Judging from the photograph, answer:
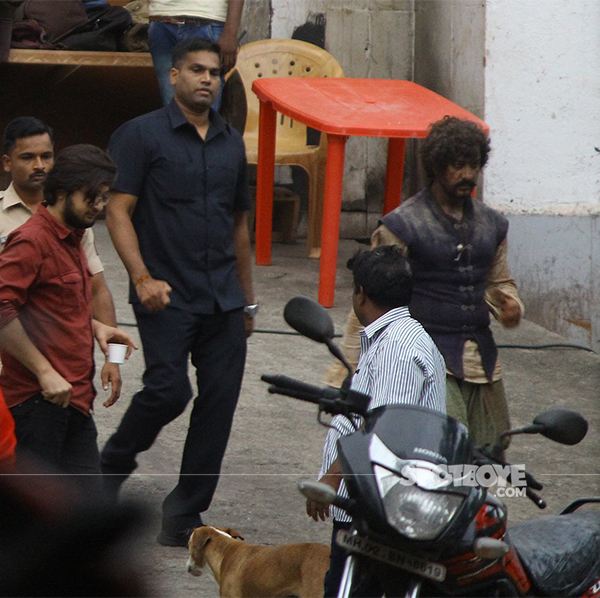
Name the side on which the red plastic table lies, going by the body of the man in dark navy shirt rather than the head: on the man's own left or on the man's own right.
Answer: on the man's own left

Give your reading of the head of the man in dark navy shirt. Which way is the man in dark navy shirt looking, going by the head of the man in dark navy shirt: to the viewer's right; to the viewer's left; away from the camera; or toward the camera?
toward the camera

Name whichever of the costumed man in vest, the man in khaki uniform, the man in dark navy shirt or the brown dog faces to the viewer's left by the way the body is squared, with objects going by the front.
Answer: the brown dog

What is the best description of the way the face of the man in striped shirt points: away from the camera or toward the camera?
away from the camera

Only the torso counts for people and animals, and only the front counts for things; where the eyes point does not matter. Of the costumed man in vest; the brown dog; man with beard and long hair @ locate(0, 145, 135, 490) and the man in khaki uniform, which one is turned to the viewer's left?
the brown dog

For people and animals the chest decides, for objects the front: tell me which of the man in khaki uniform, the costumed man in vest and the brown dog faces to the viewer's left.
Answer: the brown dog

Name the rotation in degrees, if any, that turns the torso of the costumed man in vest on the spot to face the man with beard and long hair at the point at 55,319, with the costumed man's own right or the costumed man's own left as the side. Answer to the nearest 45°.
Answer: approximately 90° to the costumed man's own right

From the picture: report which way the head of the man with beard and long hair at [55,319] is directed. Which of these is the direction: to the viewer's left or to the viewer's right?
to the viewer's right

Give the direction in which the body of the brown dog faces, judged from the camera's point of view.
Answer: to the viewer's left

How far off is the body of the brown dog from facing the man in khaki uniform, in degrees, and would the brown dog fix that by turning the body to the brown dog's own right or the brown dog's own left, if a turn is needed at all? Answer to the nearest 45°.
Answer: approximately 45° to the brown dog's own right

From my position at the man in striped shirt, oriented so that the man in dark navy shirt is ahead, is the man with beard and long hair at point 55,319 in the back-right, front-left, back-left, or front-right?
front-left

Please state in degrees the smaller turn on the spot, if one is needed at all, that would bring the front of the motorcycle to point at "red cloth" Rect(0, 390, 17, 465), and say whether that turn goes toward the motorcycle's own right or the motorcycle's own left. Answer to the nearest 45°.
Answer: approximately 45° to the motorcycle's own right

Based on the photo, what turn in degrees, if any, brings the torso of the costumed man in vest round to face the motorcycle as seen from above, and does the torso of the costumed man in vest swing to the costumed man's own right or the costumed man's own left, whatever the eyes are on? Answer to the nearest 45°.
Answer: approximately 45° to the costumed man's own right

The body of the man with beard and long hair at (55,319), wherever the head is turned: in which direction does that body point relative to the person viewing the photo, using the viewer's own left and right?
facing the viewer and to the right of the viewer

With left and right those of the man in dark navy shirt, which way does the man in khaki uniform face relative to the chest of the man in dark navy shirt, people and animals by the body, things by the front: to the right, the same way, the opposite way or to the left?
the same way

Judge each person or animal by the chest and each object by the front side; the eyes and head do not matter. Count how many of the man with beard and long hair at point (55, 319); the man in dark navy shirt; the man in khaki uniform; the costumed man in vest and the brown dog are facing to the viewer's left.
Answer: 1

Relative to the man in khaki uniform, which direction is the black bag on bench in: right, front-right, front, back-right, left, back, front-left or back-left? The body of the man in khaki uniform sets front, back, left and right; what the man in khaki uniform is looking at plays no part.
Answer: back-left
